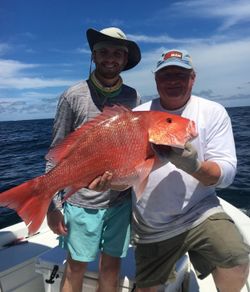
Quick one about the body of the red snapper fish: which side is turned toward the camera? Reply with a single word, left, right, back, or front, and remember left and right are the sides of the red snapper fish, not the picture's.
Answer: right

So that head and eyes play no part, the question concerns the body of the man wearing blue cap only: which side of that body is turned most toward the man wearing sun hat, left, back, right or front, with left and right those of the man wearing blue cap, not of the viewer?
right

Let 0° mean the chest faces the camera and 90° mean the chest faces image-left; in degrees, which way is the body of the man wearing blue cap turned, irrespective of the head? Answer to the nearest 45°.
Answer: approximately 0°

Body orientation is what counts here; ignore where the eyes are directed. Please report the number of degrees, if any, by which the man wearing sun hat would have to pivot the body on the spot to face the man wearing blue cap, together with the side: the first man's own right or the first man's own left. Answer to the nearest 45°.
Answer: approximately 90° to the first man's own left

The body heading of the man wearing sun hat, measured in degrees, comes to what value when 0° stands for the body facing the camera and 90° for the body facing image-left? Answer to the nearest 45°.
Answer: approximately 0°

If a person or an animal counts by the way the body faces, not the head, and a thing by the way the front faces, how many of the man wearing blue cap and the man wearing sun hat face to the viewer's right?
0
